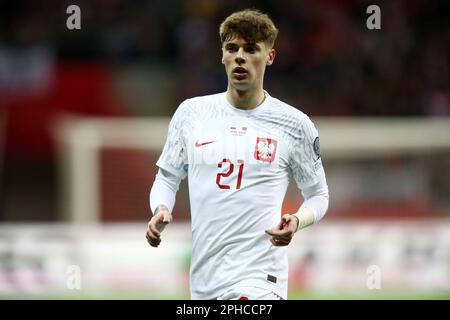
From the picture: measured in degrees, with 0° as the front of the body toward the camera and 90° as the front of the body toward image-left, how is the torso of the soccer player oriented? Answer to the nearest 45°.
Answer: approximately 0°
